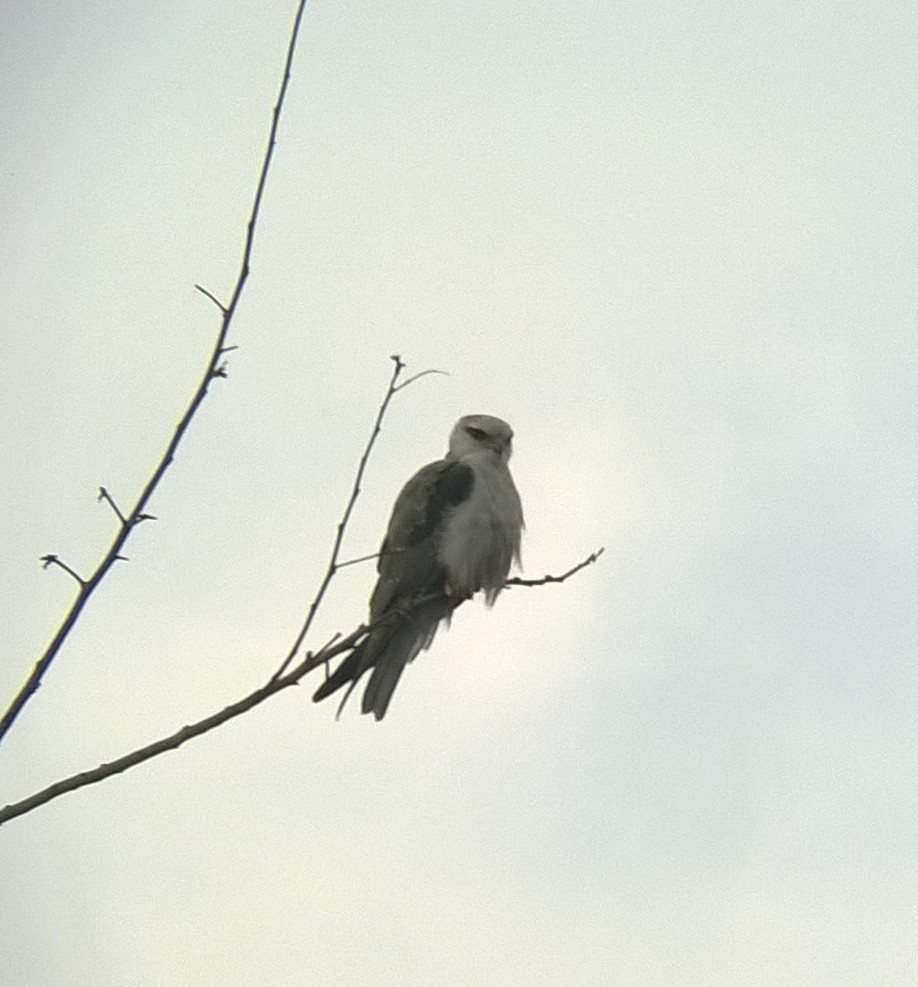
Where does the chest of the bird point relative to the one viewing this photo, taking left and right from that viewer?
facing the viewer and to the right of the viewer
